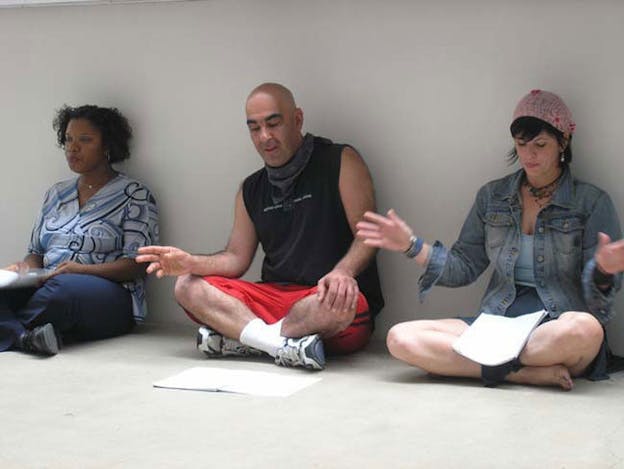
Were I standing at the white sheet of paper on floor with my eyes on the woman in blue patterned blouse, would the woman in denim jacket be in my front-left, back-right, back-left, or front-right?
back-right

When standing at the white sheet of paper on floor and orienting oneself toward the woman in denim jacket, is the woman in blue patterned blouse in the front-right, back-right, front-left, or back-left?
back-left

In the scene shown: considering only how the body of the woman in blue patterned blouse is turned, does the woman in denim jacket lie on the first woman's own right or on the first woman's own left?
on the first woman's own left

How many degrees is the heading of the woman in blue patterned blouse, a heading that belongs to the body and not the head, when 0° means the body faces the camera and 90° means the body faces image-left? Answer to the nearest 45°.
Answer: approximately 45°

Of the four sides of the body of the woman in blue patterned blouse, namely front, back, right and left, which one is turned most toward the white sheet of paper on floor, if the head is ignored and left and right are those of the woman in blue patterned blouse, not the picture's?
left
